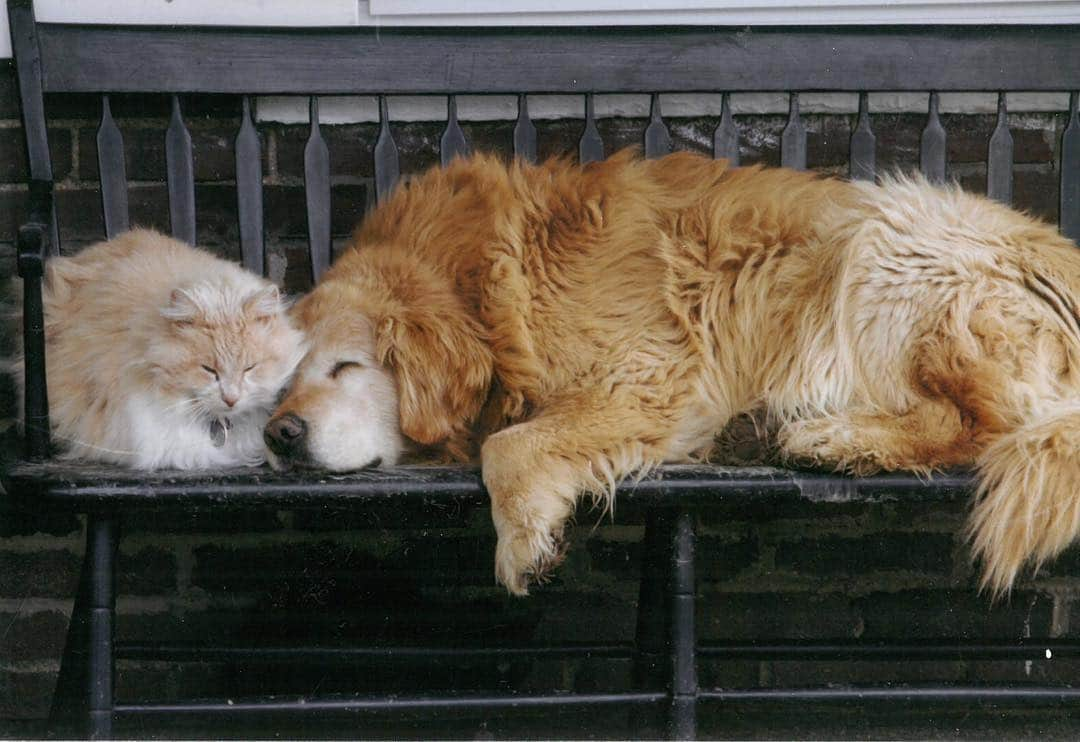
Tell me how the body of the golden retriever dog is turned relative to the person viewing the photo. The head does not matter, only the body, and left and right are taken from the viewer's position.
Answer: facing to the left of the viewer

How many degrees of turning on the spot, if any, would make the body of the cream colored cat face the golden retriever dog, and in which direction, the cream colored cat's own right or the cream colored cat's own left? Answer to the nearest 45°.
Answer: approximately 45° to the cream colored cat's own left

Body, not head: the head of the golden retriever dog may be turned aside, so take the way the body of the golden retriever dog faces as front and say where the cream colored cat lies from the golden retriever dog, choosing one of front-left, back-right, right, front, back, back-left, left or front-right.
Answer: front

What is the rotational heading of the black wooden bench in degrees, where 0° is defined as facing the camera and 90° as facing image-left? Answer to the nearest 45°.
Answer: approximately 0°
